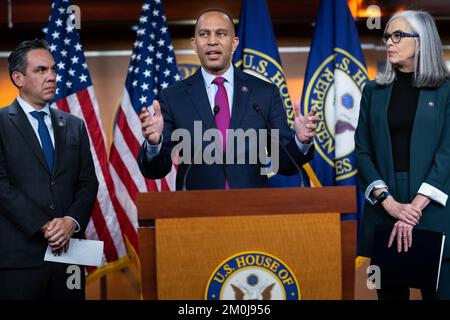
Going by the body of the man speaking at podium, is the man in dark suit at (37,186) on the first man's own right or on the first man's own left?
on the first man's own right

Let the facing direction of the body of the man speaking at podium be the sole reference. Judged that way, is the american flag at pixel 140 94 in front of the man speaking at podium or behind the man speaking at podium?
behind

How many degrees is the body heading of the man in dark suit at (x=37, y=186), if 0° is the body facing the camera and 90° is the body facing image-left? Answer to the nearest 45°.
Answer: approximately 315°

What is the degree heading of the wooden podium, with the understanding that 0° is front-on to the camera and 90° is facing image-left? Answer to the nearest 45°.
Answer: approximately 0°

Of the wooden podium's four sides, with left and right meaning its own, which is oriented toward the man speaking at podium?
back

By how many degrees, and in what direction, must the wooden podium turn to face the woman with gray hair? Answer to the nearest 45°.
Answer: approximately 135° to its left

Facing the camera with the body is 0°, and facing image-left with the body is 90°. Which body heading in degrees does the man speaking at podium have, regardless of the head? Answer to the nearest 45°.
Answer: approximately 0°

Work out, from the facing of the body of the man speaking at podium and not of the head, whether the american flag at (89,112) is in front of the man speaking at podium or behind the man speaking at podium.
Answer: behind

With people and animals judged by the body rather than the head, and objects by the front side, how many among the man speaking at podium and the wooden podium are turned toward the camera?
2
